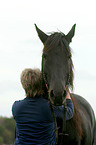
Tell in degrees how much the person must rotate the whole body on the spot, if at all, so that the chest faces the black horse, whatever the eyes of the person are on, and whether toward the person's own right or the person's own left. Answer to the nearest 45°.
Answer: approximately 45° to the person's own right

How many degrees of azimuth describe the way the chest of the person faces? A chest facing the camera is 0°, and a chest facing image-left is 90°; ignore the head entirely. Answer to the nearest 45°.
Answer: approximately 180°
